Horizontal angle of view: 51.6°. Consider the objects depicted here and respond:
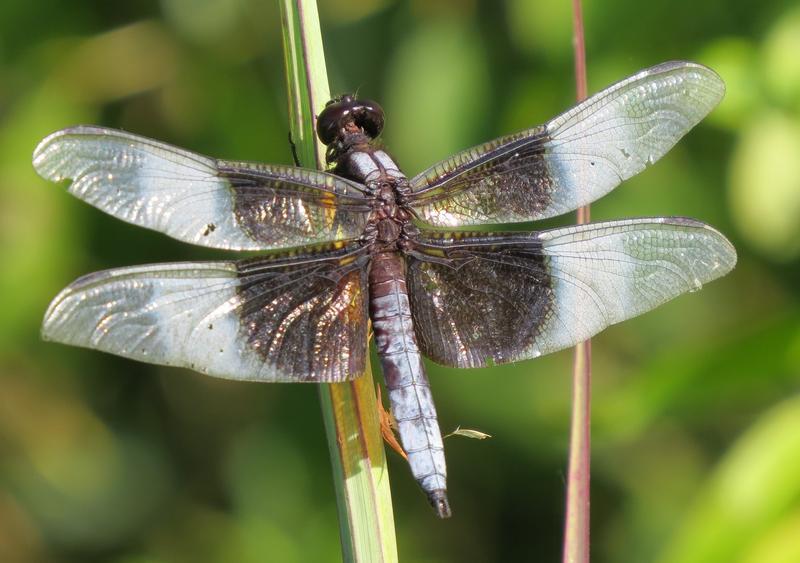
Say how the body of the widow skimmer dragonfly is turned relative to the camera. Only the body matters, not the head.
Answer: away from the camera
